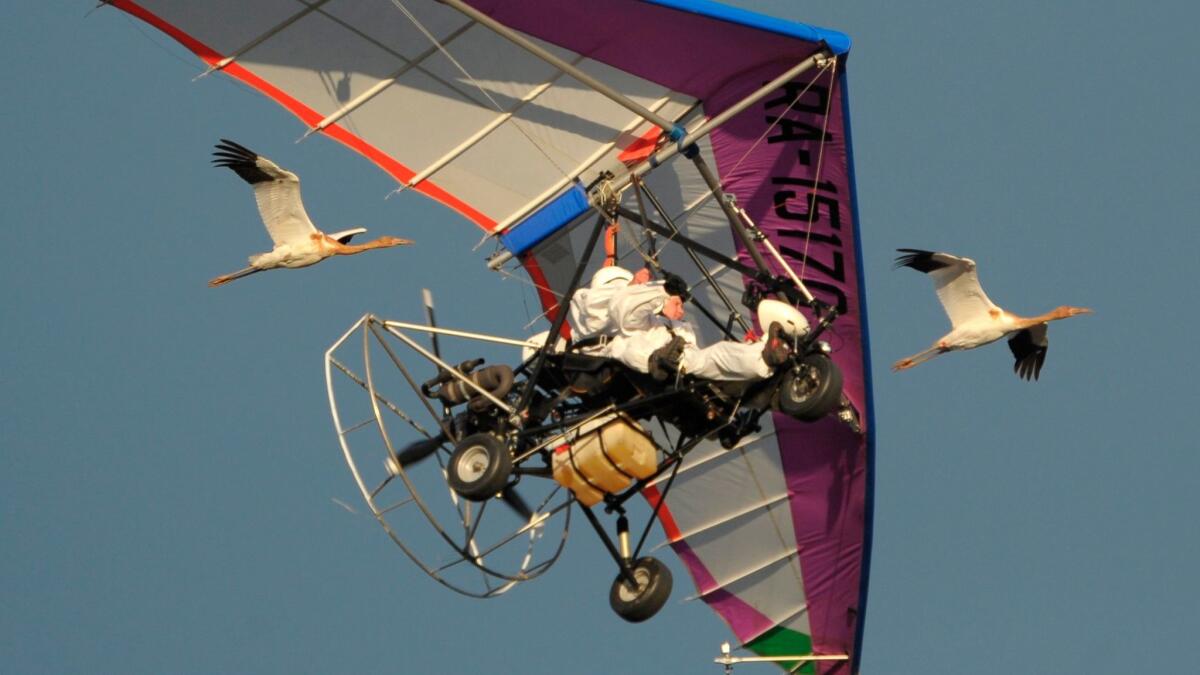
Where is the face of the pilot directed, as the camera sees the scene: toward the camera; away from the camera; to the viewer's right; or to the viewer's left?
to the viewer's right

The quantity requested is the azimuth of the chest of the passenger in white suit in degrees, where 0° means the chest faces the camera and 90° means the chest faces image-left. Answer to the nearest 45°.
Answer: approximately 270°

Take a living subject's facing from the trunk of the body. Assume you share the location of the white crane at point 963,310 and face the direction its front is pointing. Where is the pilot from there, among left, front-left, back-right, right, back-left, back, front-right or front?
back-right

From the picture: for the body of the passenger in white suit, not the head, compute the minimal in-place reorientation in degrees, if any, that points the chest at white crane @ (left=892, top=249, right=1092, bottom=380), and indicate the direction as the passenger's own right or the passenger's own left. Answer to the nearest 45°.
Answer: approximately 45° to the passenger's own left

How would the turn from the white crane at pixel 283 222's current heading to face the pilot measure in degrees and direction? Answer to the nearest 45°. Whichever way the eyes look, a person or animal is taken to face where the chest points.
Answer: approximately 45° to its right

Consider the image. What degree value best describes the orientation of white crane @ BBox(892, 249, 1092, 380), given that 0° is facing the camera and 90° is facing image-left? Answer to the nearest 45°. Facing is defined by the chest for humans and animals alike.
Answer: approximately 270°

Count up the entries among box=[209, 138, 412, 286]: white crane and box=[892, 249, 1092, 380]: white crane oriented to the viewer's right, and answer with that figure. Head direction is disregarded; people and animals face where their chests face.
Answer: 2

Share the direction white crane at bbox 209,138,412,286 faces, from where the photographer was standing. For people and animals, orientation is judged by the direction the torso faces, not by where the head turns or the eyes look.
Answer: facing to the right of the viewer

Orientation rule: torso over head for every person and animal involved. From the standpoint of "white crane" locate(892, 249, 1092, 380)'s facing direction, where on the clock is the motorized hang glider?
The motorized hang glider is roughly at 5 o'clock from the white crane.
